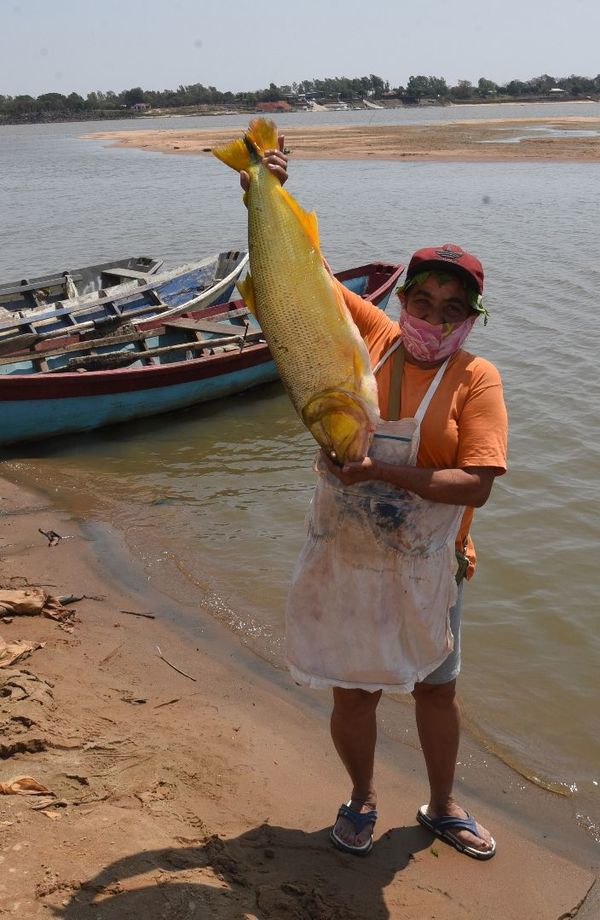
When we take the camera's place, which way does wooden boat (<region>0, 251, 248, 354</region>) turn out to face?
facing away from the viewer and to the right of the viewer

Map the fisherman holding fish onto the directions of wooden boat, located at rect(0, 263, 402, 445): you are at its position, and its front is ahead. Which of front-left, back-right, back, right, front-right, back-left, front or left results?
back-right

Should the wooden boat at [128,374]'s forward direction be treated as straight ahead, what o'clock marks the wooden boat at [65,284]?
the wooden boat at [65,284] is roughly at 10 o'clock from the wooden boat at [128,374].

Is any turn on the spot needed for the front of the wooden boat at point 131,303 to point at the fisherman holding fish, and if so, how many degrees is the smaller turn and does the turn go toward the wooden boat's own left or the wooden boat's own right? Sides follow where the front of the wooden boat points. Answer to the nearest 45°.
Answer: approximately 135° to the wooden boat's own right

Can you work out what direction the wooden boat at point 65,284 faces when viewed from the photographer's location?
facing away from the viewer and to the right of the viewer

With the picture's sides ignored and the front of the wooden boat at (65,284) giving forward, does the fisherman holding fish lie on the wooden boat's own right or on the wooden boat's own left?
on the wooden boat's own right

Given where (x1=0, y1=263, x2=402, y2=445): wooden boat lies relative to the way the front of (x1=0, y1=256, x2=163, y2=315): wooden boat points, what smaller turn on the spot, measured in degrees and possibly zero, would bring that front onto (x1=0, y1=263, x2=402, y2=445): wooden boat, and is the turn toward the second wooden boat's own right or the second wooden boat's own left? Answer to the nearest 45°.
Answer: approximately 135° to the second wooden boat's own right

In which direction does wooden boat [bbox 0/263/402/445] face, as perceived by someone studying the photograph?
facing away from the viewer and to the right of the viewer
